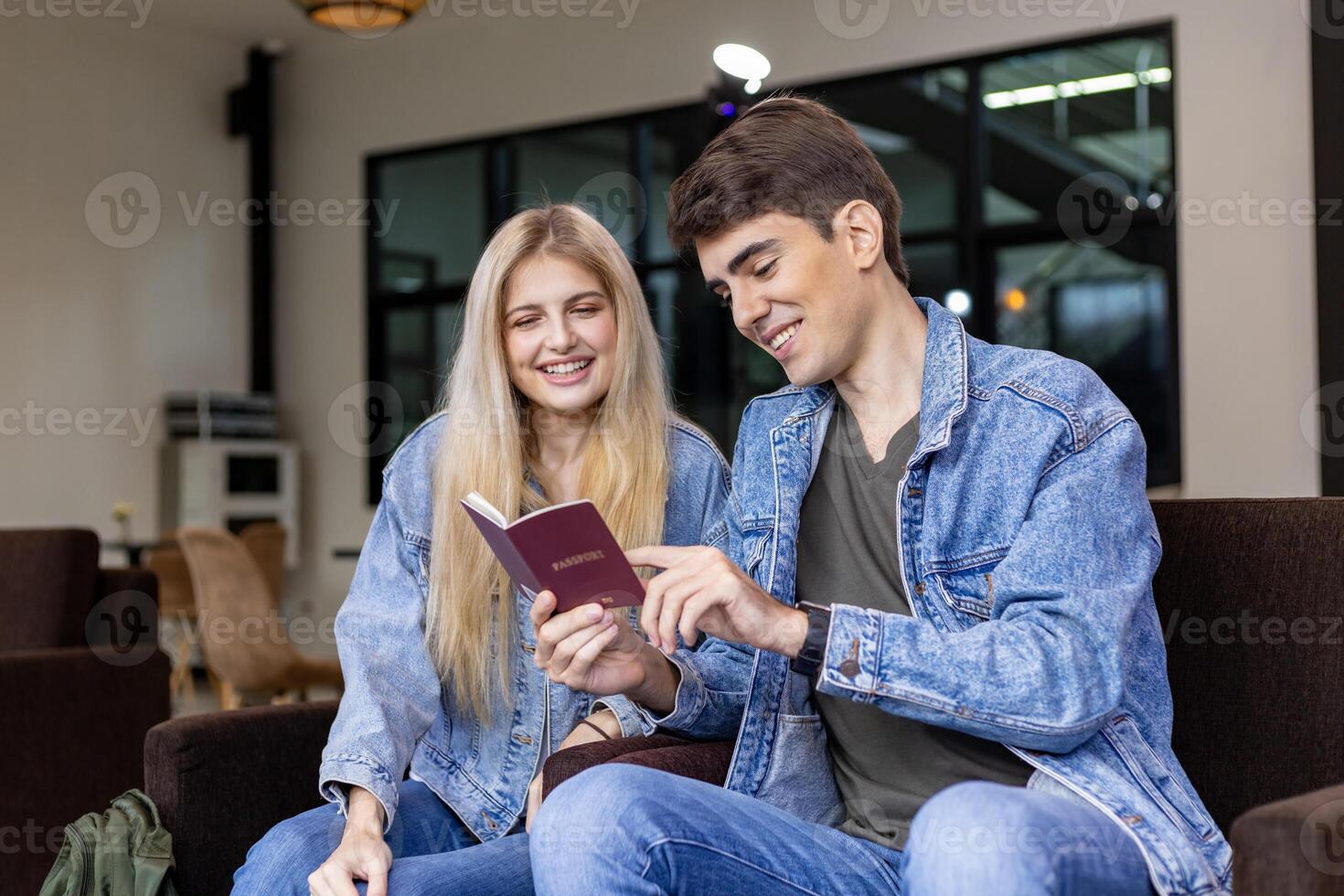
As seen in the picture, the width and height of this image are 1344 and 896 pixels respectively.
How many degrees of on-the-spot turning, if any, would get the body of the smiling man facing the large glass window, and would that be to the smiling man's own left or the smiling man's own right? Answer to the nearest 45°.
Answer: approximately 135° to the smiling man's own right

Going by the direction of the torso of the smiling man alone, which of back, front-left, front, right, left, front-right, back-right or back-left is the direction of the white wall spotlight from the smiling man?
back-right

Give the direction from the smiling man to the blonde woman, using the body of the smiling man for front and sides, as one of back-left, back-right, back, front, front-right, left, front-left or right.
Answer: right

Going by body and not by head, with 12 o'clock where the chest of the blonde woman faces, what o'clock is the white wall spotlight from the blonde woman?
The white wall spotlight is roughly at 7 o'clock from the blonde woman.

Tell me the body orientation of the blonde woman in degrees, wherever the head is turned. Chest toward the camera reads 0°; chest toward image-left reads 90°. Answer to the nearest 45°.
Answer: approximately 0°

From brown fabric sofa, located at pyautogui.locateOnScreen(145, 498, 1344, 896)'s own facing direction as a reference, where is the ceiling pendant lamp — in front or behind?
behind

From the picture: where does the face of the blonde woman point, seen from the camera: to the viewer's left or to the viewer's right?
to the viewer's right

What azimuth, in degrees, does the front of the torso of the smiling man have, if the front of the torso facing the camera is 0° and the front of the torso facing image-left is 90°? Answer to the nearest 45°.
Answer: approximately 45°

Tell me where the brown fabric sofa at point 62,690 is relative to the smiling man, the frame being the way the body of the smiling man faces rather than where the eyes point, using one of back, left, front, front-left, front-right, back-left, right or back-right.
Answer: right

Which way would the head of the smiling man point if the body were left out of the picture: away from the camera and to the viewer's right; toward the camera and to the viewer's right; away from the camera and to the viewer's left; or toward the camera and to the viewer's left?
toward the camera and to the viewer's left
